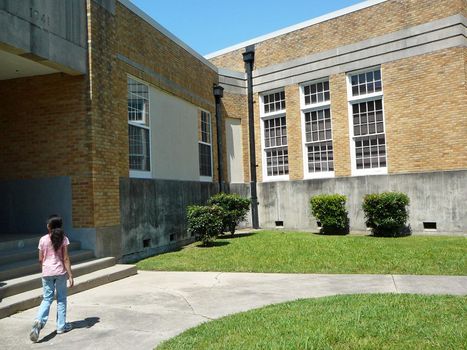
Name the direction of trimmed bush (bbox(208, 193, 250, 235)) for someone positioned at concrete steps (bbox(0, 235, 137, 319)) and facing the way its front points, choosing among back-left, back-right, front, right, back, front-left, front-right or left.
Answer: left

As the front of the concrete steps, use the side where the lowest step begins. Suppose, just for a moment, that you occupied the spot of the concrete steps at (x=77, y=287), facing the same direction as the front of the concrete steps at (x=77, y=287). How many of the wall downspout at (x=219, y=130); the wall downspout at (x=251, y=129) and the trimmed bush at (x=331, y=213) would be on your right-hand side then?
0

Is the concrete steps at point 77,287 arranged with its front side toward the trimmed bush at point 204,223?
no

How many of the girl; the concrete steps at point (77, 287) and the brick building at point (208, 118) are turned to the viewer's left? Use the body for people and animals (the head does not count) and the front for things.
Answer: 0

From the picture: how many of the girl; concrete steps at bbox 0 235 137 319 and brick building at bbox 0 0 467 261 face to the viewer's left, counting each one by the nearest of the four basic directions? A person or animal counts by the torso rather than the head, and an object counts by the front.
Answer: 0

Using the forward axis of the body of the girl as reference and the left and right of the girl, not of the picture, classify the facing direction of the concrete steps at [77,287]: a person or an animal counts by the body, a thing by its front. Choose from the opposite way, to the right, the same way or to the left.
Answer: to the right

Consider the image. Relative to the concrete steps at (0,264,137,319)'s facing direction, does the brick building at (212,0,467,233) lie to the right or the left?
on its left

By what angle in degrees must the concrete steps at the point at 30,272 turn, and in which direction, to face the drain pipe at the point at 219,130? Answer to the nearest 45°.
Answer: approximately 90° to its left

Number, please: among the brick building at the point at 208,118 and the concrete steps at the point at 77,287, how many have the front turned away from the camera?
0

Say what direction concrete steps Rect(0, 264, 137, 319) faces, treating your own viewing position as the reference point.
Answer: facing the viewer and to the right of the viewer

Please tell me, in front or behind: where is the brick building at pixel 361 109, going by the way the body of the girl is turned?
in front

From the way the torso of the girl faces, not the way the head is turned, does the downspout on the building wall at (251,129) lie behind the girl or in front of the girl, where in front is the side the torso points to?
in front
